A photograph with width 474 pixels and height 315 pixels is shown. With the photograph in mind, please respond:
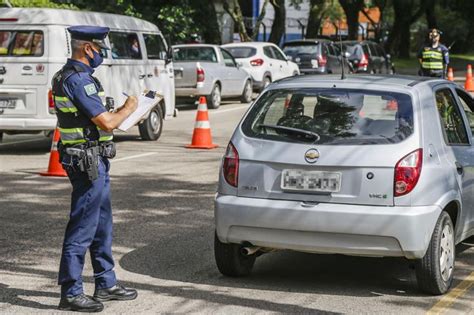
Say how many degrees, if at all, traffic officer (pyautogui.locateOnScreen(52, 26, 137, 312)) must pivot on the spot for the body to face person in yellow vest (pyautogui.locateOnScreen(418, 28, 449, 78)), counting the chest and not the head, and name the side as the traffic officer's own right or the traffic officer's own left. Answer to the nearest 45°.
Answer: approximately 45° to the traffic officer's own left

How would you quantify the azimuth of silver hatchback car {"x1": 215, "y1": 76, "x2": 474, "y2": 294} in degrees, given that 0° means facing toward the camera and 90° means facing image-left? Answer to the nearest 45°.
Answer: approximately 225°

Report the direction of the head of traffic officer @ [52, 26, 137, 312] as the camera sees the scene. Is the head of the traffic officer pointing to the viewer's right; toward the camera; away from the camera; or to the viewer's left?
to the viewer's right

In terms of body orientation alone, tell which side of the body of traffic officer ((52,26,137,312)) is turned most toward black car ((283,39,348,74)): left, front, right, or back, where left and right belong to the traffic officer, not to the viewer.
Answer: left

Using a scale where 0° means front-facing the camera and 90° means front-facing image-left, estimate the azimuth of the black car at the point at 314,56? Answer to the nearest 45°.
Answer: approximately 225°

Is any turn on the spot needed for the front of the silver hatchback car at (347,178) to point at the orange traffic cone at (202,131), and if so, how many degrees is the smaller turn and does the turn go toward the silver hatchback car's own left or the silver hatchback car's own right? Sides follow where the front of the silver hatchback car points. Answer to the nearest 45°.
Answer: approximately 45° to the silver hatchback car's own left

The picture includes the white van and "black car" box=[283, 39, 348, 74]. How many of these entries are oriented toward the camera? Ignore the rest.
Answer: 0

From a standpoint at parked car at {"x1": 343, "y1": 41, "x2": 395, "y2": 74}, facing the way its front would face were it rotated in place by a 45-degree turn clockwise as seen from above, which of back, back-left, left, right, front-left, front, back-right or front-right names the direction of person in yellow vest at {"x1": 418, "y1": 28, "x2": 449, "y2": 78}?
right

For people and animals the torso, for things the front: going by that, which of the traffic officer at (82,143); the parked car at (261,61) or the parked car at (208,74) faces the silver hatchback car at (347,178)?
the traffic officer

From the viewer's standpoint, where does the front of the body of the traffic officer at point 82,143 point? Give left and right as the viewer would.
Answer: facing to the right of the viewer
